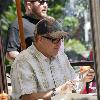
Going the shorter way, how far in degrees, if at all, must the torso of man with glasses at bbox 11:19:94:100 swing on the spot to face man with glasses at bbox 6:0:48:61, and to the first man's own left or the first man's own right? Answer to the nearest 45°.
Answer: approximately 135° to the first man's own left

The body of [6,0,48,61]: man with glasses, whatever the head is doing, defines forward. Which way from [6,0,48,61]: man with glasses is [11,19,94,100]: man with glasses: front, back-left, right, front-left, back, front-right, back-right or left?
front-right

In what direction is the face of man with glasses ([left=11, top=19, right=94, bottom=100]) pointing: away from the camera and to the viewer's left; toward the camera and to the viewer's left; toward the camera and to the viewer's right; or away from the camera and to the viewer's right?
toward the camera and to the viewer's right

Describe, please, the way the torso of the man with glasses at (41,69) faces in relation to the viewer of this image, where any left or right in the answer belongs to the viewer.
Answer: facing the viewer and to the right of the viewer

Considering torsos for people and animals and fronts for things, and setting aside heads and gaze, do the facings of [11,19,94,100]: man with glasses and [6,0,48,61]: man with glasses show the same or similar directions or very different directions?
same or similar directions

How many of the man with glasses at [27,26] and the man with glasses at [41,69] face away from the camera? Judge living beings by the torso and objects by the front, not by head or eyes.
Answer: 0
